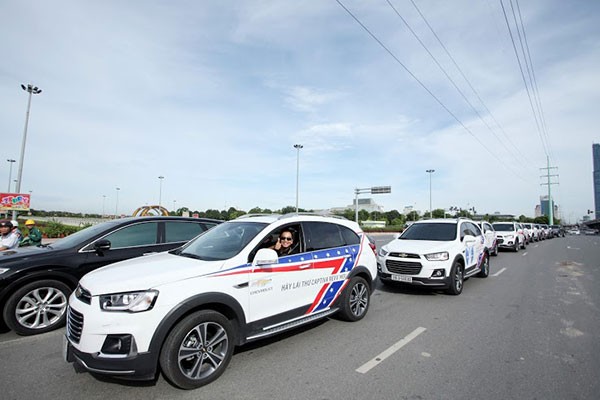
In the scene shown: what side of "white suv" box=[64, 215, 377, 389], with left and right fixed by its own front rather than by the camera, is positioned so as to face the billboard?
right

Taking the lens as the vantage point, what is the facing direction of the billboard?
facing the viewer

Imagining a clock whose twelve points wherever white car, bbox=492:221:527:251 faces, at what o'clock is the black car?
The black car is roughly at 11 o'clock from the white car.

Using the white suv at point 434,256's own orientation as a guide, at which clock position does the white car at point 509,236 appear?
The white car is roughly at 5 o'clock from the white suv.

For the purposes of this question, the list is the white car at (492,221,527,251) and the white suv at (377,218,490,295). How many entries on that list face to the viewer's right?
0

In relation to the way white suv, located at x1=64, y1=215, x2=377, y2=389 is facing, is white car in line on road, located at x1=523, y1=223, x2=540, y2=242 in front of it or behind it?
behind

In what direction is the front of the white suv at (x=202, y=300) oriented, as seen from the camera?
facing the viewer and to the left of the viewer

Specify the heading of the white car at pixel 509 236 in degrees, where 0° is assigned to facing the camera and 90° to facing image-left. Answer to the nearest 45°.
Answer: approximately 45°

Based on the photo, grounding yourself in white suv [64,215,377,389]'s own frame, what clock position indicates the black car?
The black car is roughly at 3 o'clock from the white suv.

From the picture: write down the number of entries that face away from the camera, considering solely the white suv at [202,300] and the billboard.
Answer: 0

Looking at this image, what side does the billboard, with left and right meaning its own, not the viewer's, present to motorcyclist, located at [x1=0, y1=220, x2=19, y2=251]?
front

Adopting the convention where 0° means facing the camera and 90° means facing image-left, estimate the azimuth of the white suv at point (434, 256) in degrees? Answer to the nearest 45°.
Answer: approximately 45°
